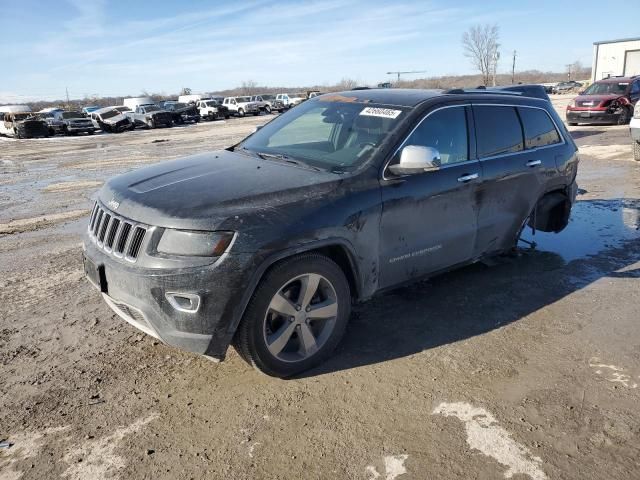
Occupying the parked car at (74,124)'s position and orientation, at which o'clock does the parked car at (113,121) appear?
the parked car at (113,121) is roughly at 10 o'clock from the parked car at (74,124).

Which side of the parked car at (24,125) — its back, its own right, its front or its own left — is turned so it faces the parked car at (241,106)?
left

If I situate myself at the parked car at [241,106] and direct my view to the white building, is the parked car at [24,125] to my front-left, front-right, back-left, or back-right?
back-right

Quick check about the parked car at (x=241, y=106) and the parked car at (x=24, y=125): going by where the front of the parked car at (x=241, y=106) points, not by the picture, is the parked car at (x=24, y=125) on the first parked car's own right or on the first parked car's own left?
on the first parked car's own right

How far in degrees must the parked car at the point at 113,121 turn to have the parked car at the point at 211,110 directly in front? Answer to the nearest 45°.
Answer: approximately 90° to its left
